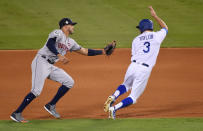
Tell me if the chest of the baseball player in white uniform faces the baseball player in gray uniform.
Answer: no

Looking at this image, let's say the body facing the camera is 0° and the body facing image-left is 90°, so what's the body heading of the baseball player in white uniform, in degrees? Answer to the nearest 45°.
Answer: approximately 180°
